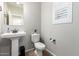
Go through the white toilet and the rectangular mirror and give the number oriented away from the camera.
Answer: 0

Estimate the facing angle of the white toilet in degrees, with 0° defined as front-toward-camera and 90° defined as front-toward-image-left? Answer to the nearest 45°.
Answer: approximately 315°
